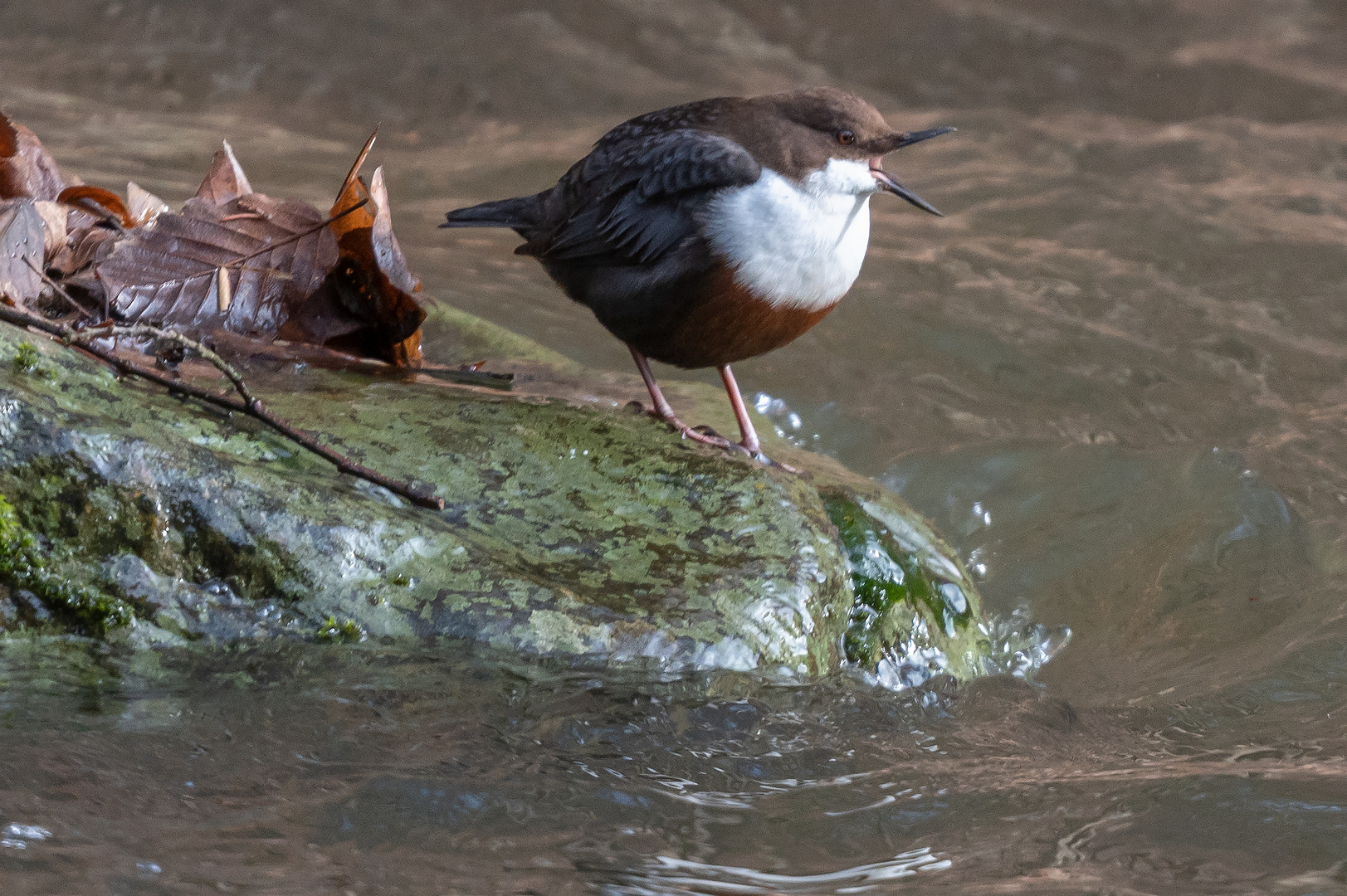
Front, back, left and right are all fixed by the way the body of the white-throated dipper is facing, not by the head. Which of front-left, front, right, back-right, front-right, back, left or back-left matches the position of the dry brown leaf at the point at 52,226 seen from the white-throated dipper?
back

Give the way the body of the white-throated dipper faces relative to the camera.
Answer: to the viewer's right

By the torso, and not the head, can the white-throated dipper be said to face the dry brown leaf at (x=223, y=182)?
no

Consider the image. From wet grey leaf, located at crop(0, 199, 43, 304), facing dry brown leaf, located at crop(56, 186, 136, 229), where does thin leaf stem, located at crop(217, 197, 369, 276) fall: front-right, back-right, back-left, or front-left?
front-right

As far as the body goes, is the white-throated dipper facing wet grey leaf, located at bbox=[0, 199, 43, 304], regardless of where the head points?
no

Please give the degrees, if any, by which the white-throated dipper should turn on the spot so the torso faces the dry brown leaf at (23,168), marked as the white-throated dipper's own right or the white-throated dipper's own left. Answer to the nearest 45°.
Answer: approximately 180°

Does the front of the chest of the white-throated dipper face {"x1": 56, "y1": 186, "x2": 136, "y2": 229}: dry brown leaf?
no

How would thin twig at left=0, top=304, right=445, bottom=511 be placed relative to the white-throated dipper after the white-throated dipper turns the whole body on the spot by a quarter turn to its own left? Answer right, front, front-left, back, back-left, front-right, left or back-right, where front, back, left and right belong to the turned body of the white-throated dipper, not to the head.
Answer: back-left

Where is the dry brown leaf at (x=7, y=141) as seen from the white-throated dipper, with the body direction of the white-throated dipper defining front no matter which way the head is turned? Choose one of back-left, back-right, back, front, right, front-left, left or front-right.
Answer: back

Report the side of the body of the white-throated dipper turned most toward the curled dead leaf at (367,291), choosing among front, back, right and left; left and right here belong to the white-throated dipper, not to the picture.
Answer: back

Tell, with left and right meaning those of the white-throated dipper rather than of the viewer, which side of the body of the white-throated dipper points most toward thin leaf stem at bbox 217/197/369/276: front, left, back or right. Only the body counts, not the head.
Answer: back
